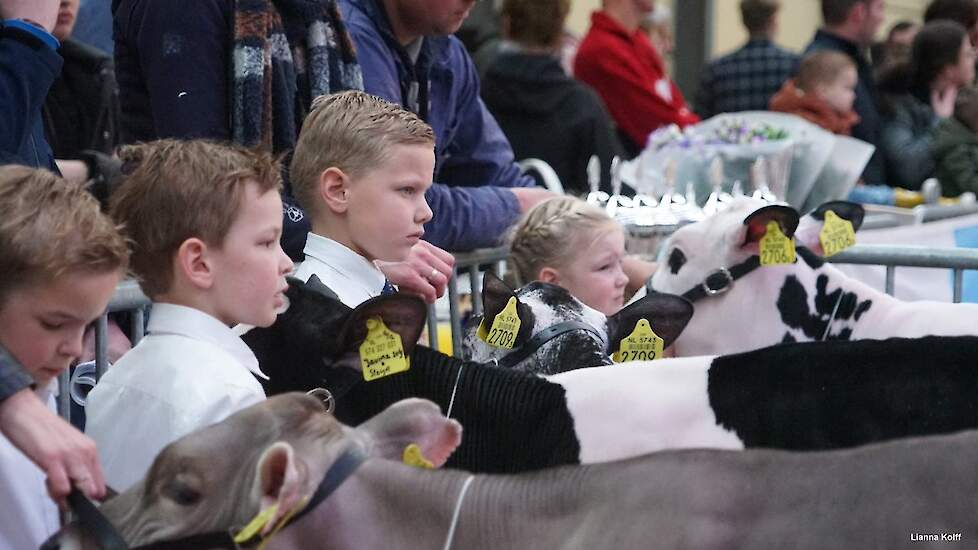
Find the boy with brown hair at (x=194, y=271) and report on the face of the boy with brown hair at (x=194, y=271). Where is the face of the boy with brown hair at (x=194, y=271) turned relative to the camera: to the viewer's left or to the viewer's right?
to the viewer's right

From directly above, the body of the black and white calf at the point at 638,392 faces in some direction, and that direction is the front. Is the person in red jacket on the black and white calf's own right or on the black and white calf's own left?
on the black and white calf's own right

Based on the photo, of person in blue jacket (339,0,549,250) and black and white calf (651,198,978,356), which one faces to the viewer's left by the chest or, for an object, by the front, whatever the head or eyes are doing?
the black and white calf

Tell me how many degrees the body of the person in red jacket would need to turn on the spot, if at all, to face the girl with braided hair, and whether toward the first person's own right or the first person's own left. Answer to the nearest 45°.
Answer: approximately 45° to the first person's own right

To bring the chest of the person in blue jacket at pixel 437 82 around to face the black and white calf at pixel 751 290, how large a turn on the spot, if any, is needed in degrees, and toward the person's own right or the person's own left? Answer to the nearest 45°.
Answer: approximately 45° to the person's own left

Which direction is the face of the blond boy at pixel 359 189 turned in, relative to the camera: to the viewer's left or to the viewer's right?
to the viewer's right

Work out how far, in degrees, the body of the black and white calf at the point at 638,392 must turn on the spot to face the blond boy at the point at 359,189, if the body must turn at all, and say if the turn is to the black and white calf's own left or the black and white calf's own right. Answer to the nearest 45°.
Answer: approximately 45° to the black and white calf's own right

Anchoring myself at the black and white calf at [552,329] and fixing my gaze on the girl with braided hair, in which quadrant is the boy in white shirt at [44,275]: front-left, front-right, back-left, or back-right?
back-left

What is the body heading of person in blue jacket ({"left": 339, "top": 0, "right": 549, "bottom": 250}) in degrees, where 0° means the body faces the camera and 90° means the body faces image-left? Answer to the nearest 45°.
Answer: approximately 315°

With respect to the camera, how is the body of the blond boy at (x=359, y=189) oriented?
to the viewer's right

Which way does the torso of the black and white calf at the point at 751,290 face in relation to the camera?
to the viewer's left

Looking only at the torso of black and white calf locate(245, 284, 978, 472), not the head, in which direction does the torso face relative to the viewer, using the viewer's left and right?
facing to the left of the viewer
